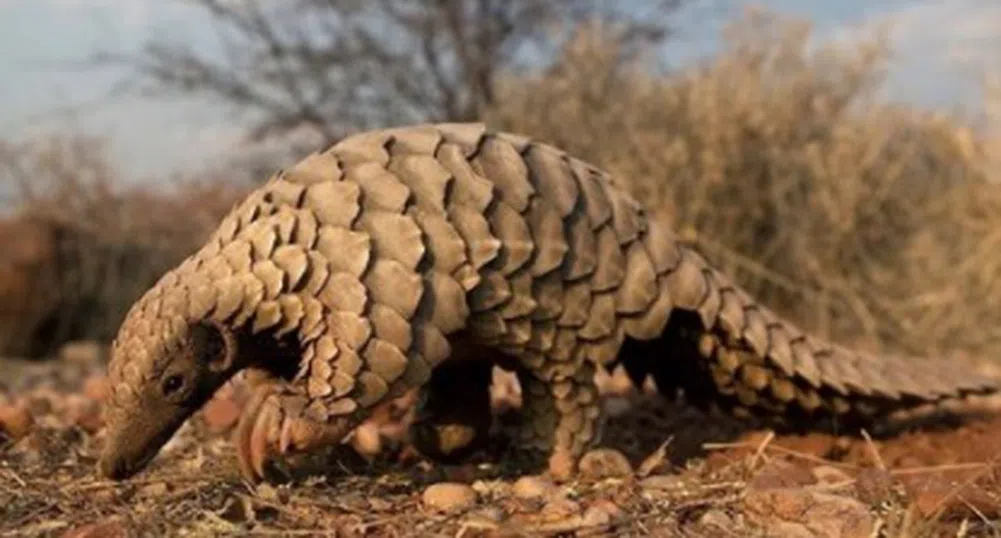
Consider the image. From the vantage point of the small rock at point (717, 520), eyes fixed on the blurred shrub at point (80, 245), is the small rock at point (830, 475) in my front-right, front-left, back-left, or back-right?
front-right

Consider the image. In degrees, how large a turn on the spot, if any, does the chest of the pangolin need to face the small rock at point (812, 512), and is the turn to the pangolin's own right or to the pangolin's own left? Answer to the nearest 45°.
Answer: approximately 135° to the pangolin's own left

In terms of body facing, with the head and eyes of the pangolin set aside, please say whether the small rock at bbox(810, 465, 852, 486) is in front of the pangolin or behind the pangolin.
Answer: behind

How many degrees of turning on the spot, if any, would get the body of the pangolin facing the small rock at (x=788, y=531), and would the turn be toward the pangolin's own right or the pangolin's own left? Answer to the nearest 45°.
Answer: approximately 135° to the pangolin's own left

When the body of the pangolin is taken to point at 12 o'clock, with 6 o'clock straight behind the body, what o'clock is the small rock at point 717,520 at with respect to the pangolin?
The small rock is roughly at 7 o'clock from the pangolin.

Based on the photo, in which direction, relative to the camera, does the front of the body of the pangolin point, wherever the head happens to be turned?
to the viewer's left
